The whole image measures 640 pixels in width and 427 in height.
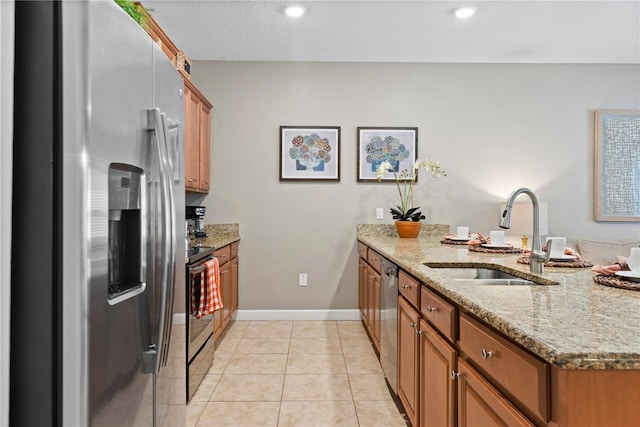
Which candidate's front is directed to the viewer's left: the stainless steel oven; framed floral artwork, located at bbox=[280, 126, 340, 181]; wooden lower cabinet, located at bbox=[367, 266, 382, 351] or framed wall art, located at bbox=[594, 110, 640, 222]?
the wooden lower cabinet

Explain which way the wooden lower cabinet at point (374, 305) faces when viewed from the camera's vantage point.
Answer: facing to the left of the viewer

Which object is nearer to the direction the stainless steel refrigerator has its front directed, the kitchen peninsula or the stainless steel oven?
the kitchen peninsula

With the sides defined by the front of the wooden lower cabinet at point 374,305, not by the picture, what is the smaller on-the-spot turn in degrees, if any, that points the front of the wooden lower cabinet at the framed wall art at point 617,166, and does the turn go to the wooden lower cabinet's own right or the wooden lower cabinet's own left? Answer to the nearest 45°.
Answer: approximately 135° to the wooden lower cabinet's own right

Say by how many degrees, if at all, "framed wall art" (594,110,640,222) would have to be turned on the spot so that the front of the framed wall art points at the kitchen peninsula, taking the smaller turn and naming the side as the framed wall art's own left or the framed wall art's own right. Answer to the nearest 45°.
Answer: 0° — it already faces it

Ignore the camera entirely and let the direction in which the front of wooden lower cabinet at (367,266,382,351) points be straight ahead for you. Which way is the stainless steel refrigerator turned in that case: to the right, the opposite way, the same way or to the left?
the opposite way

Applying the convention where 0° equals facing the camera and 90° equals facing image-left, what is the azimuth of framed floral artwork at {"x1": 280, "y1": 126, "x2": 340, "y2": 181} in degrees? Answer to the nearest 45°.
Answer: approximately 0°

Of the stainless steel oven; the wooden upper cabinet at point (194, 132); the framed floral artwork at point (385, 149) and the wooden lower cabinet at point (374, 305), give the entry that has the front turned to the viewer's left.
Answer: the wooden lower cabinet

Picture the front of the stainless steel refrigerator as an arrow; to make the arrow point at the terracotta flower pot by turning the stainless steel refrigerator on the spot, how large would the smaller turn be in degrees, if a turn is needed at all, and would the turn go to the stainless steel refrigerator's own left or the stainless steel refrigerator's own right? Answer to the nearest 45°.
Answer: approximately 90° to the stainless steel refrigerator's own left

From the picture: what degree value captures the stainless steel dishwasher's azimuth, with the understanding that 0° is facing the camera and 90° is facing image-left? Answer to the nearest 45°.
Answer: approximately 90°

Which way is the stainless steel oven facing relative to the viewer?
to the viewer's right

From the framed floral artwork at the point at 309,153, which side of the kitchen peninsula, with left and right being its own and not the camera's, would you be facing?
right
